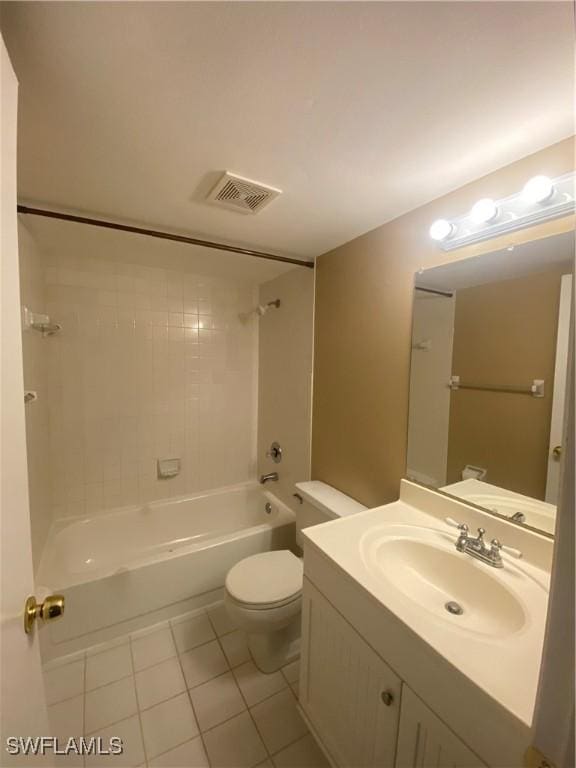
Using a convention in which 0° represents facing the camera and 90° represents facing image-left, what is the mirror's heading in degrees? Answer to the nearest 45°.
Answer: approximately 45°

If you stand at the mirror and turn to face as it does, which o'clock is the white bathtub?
The white bathtub is roughly at 1 o'clock from the mirror.

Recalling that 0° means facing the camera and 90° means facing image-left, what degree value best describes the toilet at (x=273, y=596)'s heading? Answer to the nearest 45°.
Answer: approximately 45°

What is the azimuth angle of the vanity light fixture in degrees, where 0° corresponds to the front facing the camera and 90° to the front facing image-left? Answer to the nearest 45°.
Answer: approximately 45°

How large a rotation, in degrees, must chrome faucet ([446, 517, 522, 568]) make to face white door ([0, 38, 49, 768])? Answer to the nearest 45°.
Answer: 0° — it already faces it
